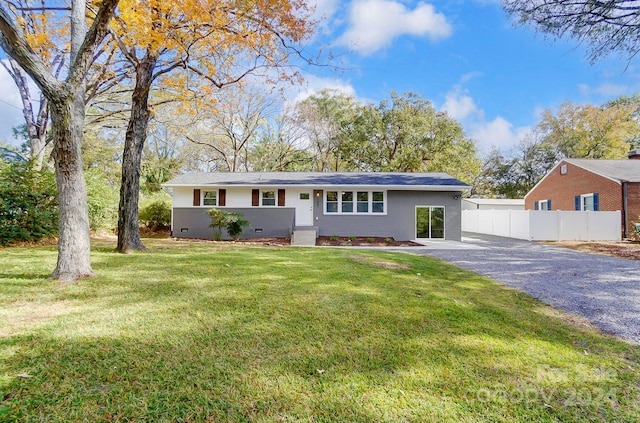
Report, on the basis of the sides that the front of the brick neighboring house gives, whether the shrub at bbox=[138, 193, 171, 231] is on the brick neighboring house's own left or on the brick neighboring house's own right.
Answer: on the brick neighboring house's own right

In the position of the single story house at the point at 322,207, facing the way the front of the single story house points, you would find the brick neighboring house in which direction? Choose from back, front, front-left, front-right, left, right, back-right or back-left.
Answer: left

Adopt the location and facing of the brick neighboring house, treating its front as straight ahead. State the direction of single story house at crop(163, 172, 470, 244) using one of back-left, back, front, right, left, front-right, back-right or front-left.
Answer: right

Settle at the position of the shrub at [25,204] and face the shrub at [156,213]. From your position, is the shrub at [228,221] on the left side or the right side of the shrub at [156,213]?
right

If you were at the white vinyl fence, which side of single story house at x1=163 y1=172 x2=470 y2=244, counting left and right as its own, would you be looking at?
left

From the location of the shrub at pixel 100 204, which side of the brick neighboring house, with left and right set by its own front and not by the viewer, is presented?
right

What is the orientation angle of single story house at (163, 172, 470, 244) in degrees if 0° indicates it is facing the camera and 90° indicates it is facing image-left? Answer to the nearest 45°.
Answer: approximately 0°

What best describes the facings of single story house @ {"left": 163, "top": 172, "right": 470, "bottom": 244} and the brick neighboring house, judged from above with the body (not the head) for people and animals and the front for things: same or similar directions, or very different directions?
same or similar directions

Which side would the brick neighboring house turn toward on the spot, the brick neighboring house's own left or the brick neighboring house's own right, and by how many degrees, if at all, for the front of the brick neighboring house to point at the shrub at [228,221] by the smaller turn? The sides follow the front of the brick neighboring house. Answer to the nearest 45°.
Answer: approximately 90° to the brick neighboring house's own right

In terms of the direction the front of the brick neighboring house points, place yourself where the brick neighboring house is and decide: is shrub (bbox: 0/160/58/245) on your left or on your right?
on your right

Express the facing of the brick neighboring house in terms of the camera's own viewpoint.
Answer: facing the viewer and to the right of the viewer

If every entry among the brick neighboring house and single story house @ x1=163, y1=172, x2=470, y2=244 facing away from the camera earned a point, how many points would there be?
0

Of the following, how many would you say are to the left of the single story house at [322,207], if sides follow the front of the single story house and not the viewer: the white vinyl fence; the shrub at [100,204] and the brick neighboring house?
2

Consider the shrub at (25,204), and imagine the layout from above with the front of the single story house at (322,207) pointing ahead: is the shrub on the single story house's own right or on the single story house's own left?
on the single story house's own right
